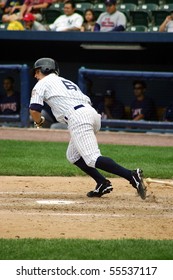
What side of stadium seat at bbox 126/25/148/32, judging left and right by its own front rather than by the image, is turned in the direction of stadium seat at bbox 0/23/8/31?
right

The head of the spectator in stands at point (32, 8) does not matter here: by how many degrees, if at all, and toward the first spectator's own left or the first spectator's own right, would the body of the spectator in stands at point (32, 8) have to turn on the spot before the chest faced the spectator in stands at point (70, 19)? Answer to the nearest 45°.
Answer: approximately 90° to the first spectator's own left

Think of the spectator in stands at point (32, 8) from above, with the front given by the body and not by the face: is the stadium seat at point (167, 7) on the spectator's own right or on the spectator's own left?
on the spectator's own left

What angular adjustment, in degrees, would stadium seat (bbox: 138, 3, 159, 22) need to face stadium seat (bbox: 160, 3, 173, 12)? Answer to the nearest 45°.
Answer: approximately 90° to its left
